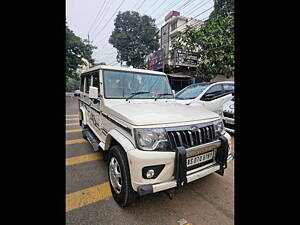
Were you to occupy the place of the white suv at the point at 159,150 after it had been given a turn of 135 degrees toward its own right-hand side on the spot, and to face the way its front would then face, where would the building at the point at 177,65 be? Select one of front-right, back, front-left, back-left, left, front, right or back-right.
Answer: right

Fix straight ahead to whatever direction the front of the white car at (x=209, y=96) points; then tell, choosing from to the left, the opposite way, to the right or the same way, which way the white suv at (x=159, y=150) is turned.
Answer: to the left

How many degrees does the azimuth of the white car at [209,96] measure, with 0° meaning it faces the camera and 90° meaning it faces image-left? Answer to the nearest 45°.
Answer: approximately 45°

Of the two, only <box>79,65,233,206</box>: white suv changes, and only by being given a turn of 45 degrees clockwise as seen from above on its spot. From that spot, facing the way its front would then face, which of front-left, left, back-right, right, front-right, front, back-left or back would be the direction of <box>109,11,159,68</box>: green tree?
back

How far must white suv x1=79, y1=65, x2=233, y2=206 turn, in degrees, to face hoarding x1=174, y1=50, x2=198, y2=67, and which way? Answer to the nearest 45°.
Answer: approximately 135° to its left

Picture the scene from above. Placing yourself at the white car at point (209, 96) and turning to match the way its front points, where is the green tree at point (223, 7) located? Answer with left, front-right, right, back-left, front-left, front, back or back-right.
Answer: back-right

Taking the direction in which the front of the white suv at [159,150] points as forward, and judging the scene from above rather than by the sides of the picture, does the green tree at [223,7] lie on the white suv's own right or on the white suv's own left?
on the white suv's own left

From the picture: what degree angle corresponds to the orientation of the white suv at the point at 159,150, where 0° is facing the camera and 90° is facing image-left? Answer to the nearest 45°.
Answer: approximately 315°

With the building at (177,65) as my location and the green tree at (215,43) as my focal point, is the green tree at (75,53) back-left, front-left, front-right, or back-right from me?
back-right
